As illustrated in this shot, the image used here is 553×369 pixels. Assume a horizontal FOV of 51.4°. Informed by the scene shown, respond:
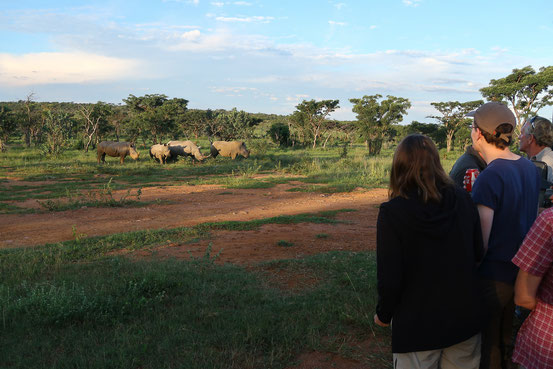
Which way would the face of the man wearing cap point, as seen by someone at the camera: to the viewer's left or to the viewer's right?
to the viewer's left

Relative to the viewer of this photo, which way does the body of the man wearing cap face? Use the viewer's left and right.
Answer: facing away from the viewer and to the left of the viewer

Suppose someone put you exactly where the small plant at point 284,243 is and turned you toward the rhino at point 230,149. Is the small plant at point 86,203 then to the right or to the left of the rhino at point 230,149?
left

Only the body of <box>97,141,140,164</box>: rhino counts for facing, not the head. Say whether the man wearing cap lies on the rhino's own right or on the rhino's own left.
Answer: on the rhino's own right

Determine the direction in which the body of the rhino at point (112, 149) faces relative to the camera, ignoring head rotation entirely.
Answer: to the viewer's right
